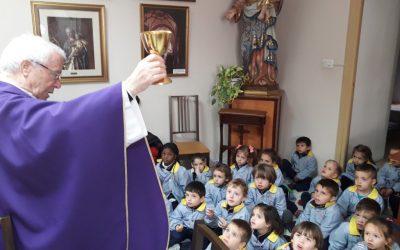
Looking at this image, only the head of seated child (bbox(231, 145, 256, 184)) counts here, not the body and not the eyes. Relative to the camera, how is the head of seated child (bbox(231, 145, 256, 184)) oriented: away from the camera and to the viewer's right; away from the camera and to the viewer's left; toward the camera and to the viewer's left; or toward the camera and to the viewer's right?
toward the camera and to the viewer's left

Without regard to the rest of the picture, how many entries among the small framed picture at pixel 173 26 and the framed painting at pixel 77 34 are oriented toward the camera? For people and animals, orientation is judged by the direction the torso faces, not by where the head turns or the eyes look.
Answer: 2

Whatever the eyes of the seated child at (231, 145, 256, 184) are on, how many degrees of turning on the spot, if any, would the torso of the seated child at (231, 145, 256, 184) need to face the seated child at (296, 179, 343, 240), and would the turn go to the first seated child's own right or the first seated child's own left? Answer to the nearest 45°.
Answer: approximately 90° to the first seated child's own left

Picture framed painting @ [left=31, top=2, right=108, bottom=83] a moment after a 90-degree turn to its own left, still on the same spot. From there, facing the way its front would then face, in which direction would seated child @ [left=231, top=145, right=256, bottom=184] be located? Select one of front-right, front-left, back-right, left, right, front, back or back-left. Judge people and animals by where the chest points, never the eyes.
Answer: front-right

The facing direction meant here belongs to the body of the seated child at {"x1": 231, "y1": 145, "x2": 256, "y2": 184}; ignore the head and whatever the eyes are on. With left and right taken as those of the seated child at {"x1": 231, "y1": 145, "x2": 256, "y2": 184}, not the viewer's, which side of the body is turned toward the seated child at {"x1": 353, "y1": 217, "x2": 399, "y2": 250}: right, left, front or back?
left

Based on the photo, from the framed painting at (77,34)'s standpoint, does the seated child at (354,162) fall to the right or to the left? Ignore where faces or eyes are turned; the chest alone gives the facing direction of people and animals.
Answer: on its left

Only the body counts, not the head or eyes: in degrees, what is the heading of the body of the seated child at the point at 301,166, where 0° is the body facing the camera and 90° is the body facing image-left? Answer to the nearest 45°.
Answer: approximately 45°

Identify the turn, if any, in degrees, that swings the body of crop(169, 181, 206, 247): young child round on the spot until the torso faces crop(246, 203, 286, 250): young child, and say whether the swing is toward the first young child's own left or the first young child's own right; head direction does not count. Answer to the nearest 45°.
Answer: approximately 90° to the first young child's own left

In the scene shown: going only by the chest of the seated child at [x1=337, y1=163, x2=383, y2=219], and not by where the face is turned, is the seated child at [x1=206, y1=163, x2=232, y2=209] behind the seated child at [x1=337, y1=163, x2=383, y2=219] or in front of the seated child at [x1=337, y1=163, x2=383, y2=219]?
in front

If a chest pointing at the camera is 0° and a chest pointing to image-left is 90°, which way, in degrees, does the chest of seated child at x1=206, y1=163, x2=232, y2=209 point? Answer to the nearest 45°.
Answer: approximately 45°

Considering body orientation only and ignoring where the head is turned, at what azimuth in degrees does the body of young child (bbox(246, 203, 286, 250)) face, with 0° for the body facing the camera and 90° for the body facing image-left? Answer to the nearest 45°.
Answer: approximately 45°
